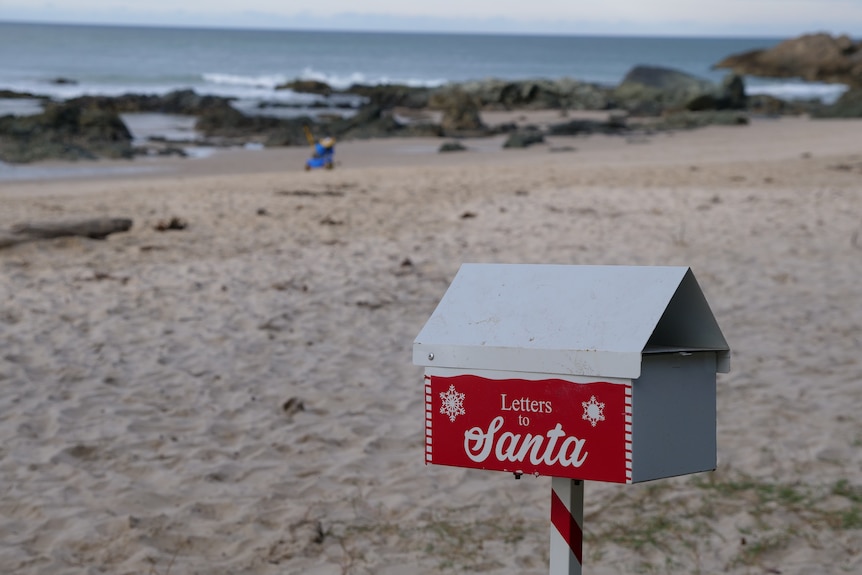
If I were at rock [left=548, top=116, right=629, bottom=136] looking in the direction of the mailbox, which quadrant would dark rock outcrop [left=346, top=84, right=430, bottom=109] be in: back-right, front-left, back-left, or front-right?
back-right

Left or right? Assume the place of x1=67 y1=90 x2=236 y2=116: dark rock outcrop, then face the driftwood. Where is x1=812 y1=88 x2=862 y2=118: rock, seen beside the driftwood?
left

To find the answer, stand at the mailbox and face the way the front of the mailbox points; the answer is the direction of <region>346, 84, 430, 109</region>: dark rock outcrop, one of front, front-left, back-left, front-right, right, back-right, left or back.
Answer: back-right

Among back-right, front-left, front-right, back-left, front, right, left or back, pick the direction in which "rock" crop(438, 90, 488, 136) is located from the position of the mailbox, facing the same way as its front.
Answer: back-right

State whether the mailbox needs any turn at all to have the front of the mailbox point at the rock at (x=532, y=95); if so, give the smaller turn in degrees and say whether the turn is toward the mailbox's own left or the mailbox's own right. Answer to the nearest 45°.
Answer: approximately 135° to the mailbox's own right

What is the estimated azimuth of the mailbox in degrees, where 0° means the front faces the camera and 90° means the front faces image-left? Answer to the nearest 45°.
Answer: approximately 45°

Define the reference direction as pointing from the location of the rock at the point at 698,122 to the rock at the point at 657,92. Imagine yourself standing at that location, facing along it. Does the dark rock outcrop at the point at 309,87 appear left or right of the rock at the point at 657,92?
left

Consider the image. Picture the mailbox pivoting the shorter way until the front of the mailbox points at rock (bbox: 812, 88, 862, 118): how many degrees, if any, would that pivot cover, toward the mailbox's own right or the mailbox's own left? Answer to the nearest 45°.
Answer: approximately 135° to the mailbox's own right

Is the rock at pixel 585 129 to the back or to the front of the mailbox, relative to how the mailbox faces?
to the back

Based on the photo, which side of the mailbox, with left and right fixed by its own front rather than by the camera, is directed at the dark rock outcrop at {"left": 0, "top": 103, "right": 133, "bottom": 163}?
right

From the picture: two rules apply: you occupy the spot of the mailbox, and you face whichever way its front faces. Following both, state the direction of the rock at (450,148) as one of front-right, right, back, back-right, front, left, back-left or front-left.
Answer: back-right

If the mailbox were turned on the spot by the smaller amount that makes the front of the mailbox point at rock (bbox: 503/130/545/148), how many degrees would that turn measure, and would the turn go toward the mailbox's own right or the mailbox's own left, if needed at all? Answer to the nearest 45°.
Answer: approximately 135° to the mailbox's own right
